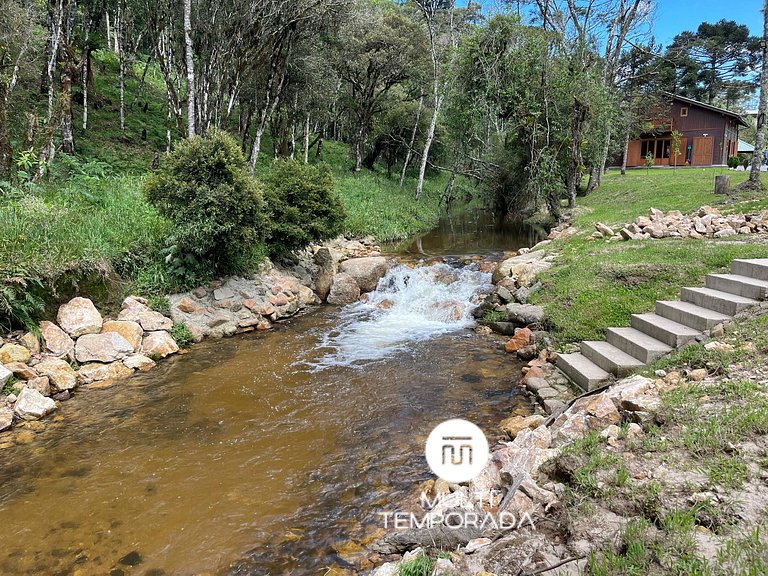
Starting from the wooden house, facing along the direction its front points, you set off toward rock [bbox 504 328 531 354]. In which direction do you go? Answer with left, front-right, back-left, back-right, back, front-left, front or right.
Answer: front

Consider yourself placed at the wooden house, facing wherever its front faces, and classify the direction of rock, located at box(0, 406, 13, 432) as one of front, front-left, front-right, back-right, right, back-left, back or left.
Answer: front

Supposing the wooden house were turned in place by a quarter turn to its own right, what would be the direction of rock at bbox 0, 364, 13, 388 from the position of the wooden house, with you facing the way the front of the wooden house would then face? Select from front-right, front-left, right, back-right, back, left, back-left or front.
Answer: left

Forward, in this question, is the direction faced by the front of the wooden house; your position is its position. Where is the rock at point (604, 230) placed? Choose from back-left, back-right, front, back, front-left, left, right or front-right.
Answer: front

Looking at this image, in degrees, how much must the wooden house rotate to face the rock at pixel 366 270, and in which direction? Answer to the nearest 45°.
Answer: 0° — it already faces it

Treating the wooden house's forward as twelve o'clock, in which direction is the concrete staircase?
The concrete staircase is roughly at 12 o'clock from the wooden house.

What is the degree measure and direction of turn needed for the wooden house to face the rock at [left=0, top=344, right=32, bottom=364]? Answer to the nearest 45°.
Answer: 0° — it already faces it

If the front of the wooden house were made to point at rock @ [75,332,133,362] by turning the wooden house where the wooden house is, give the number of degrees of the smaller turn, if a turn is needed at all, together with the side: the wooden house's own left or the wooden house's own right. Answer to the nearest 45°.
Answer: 0° — it already faces it

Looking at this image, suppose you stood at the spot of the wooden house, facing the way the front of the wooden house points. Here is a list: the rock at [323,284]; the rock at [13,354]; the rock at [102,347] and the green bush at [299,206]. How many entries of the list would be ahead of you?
4

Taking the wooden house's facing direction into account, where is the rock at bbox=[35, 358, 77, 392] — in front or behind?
in front

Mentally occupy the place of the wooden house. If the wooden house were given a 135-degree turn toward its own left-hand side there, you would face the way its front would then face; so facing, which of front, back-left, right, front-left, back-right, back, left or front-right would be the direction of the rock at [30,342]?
back-right

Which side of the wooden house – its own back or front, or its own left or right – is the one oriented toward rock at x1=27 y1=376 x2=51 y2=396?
front

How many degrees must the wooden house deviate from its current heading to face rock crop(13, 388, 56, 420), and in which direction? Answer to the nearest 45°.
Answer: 0° — it already faces it

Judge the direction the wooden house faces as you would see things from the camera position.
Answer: facing the viewer

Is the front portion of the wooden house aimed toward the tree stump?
yes

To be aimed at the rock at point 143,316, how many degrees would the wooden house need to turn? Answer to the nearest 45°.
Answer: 0° — it already faces it

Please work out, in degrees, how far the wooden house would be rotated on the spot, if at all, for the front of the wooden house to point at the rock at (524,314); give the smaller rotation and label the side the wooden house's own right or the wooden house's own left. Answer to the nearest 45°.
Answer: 0° — it already faces it

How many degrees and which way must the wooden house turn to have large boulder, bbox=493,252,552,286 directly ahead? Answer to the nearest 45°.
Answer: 0° — it already faces it
